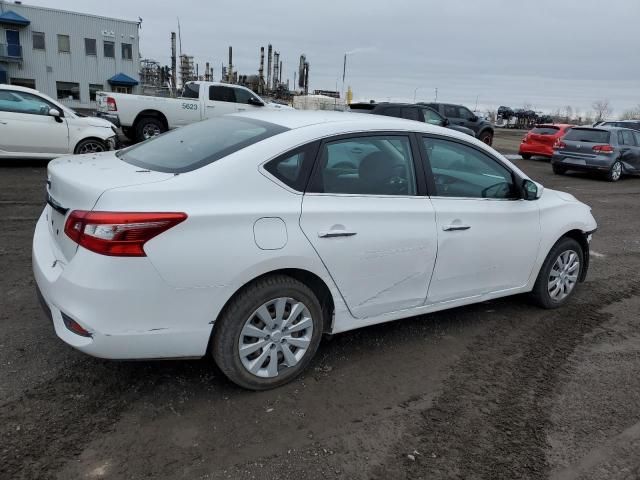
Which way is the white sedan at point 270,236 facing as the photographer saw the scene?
facing away from the viewer and to the right of the viewer

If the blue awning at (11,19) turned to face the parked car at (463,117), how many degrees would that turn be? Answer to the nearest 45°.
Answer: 0° — it already faces it

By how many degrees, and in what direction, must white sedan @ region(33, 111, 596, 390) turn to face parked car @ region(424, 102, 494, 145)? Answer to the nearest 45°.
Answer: approximately 45° to its left

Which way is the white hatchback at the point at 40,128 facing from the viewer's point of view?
to the viewer's right

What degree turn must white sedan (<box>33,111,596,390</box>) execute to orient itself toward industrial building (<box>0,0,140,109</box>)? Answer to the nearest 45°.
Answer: approximately 90° to its left

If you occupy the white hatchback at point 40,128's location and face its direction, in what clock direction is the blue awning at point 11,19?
The blue awning is roughly at 9 o'clock from the white hatchback.

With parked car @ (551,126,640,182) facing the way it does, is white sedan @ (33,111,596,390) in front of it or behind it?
behind

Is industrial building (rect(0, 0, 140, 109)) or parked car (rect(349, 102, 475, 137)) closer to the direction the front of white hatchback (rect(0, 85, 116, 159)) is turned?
the parked car

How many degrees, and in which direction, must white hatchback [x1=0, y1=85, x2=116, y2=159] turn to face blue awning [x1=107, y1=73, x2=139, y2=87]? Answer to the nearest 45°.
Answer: approximately 90° to its left

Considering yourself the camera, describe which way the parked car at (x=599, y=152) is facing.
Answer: facing away from the viewer and to the right of the viewer

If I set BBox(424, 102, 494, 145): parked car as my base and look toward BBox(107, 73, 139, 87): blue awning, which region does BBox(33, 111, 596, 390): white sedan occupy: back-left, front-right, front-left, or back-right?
back-left

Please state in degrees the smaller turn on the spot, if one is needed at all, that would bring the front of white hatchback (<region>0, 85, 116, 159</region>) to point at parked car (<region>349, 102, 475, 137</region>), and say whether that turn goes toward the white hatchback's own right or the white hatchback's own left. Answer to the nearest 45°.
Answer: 0° — it already faces it

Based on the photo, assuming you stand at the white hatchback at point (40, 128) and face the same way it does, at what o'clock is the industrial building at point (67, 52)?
The industrial building is roughly at 9 o'clock from the white hatchback.
